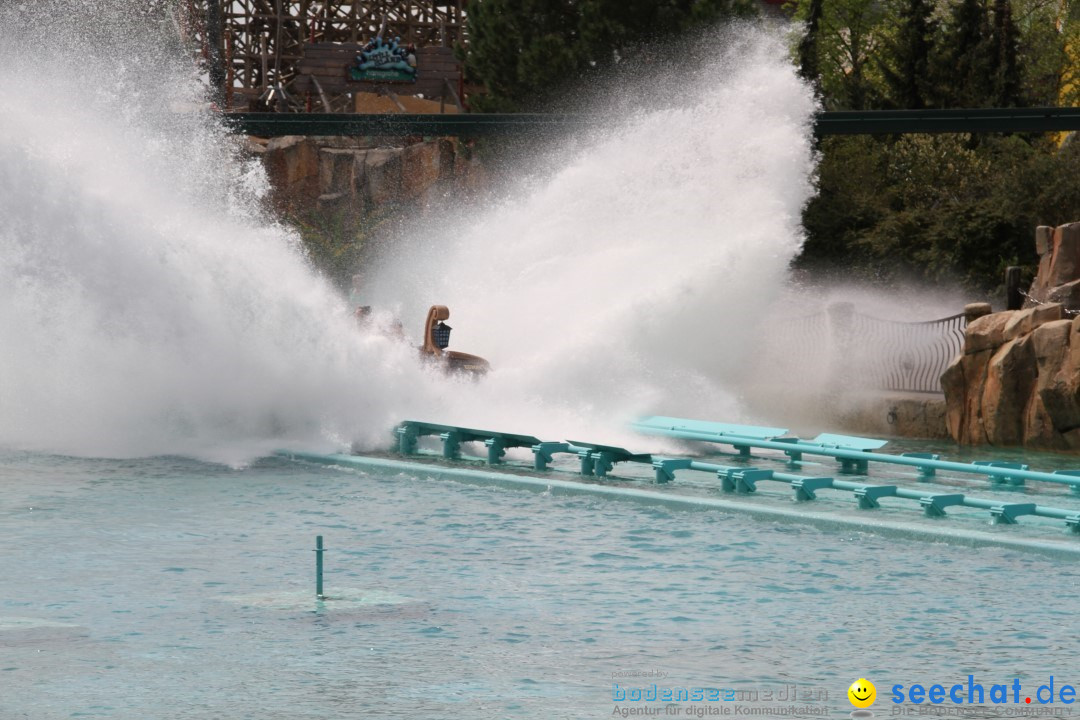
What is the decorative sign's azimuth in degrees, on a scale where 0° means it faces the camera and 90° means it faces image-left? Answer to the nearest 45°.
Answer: approximately 0°

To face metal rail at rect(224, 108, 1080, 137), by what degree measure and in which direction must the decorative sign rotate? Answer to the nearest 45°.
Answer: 0° — it already faces it

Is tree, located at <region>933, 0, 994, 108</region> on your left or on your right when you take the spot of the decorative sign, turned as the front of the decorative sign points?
on your left

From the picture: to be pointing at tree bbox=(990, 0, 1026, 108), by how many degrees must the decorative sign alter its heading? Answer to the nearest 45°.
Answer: approximately 45° to its left

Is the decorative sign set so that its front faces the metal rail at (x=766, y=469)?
yes

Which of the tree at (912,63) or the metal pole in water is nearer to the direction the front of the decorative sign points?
the metal pole in water

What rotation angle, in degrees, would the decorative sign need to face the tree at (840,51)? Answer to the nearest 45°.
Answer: approximately 90° to its left
